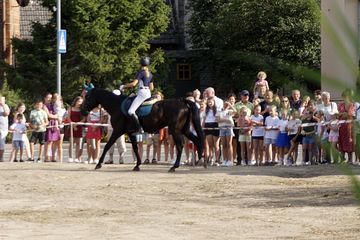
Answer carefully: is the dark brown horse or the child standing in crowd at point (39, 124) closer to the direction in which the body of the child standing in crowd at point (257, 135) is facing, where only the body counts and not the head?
the dark brown horse

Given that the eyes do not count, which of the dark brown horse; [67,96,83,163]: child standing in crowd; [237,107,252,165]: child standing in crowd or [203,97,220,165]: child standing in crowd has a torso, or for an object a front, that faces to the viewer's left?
the dark brown horse

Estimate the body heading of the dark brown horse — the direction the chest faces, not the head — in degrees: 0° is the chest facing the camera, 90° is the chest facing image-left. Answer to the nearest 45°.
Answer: approximately 90°

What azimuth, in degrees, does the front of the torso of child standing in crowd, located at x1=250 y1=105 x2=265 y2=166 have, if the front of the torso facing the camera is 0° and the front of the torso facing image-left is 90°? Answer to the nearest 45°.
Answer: approximately 0°

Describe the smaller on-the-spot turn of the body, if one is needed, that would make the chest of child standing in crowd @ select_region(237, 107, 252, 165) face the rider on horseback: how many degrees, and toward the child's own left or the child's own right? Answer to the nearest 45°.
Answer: approximately 45° to the child's own right

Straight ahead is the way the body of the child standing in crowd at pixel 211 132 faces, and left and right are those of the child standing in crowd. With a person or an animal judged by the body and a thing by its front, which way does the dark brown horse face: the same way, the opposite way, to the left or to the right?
to the right

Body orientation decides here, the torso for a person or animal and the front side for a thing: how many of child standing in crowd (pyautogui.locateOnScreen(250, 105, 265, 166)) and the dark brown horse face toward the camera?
1
